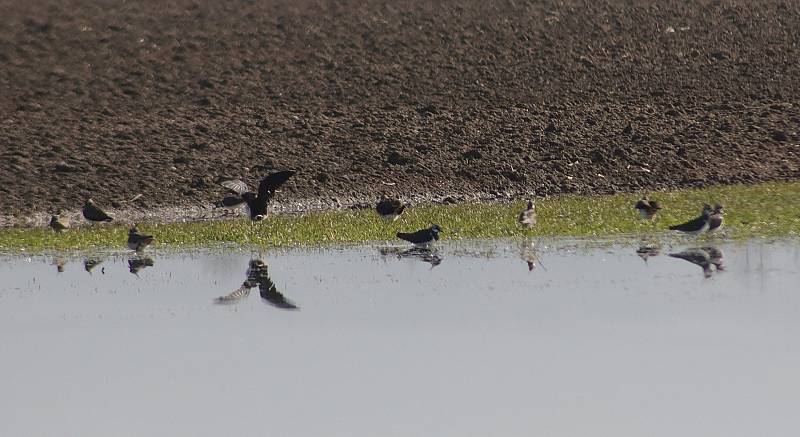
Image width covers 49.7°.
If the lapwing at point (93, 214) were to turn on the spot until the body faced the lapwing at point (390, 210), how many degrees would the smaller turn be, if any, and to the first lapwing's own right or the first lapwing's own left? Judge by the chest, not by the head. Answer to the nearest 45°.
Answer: approximately 135° to the first lapwing's own left

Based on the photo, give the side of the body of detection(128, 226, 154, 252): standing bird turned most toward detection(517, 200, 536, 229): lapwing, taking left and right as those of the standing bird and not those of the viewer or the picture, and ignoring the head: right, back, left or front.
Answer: back

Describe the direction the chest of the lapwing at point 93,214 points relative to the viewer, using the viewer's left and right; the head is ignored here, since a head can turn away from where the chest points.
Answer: facing to the left of the viewer

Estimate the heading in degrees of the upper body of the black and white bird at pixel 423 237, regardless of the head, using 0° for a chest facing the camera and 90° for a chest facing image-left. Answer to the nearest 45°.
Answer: approximately 270°

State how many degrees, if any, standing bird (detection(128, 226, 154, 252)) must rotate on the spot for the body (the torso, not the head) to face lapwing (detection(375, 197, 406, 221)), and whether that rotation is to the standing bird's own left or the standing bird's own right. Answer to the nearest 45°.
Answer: approximately 180°

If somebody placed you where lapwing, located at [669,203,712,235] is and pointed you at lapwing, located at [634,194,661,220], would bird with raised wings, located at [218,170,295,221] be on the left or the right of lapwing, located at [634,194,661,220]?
left

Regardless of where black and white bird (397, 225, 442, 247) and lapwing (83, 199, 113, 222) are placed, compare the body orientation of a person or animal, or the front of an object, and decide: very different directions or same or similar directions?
very different directions

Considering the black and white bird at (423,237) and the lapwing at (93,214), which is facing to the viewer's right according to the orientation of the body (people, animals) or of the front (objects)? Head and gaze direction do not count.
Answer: the black and white bird

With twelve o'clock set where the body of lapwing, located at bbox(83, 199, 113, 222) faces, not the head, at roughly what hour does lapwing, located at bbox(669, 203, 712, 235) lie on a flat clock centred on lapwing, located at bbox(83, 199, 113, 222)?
lapwing, located at bbox(669, 203, 712, 235) is roughly at 7 o'clock from lapwing, located at bbox(83, 199, 113, 222).
